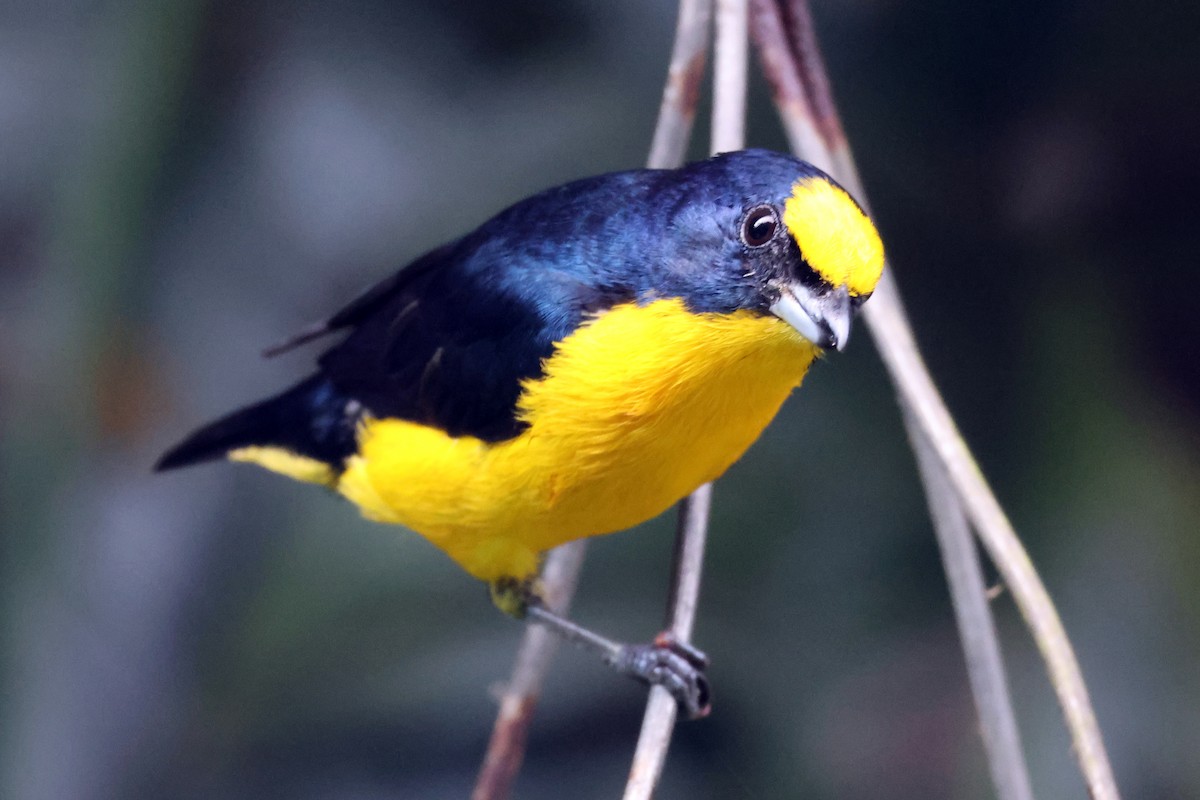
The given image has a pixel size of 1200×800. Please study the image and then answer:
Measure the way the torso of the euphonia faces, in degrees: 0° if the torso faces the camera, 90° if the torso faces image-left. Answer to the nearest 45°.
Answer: approximately 315°

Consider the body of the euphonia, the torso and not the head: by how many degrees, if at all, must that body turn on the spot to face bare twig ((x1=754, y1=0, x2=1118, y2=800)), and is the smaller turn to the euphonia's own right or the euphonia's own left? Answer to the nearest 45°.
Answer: approximately 45° to the euphonia's own left
